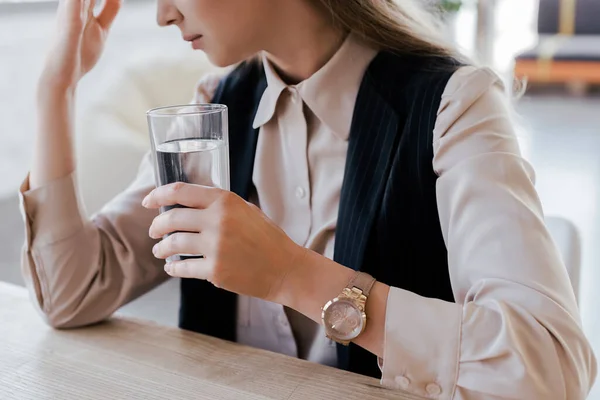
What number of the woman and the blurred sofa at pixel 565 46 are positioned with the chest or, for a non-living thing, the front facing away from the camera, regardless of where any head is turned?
0

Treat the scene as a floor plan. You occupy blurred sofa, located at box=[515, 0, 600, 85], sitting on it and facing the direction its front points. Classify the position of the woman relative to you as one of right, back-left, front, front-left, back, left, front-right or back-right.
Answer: front

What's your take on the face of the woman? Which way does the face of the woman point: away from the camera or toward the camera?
toward the camera

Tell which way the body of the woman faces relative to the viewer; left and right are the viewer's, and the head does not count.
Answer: facing the viewer and to the left of the viewer

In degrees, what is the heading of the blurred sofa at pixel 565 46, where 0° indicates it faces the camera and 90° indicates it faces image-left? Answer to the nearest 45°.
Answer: approximately 0°

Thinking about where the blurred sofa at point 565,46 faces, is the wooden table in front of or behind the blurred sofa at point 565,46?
in front

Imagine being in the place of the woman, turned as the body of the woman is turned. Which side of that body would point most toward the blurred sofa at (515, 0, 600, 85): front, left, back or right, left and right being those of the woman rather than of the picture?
back
